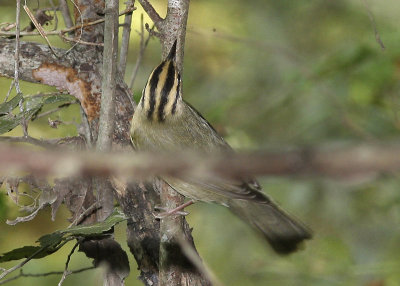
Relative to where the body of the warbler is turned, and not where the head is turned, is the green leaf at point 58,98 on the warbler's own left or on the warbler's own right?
on the warbler's own left

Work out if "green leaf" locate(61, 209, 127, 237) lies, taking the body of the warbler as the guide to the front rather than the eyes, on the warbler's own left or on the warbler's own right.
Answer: on the warbler's own left

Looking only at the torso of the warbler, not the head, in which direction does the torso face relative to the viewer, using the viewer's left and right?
facing away from the viewer and to the left of the viewer
